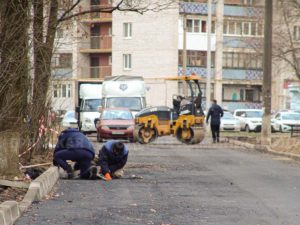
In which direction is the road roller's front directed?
to the viewer's left

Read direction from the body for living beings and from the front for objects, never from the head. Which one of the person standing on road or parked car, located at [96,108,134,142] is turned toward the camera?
the parked car

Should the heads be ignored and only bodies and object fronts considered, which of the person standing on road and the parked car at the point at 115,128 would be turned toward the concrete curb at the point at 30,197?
the parked car

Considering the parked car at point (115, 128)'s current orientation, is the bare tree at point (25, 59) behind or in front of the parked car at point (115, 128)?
in front

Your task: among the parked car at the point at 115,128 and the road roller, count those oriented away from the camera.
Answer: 0

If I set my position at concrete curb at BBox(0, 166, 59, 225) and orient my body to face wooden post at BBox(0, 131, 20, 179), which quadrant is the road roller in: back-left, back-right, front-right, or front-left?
front-right

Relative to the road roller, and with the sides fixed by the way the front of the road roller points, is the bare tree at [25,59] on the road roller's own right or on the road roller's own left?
on the road roller's own left

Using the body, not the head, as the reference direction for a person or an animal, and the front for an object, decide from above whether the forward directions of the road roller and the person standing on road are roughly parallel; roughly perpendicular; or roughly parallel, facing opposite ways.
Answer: roughly perpendicular

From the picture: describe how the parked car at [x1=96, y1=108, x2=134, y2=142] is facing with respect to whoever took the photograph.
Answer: facing the viewer

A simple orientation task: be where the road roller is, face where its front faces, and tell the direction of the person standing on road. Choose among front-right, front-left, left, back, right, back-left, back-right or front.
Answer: back-right

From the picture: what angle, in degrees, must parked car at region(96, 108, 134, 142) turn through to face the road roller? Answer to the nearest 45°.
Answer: approximately 45° to its left
